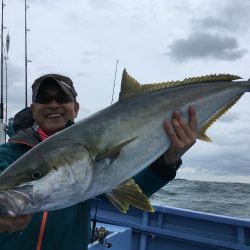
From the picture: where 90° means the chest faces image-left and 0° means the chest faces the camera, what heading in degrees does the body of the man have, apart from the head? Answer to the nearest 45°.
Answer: approximately 0°
